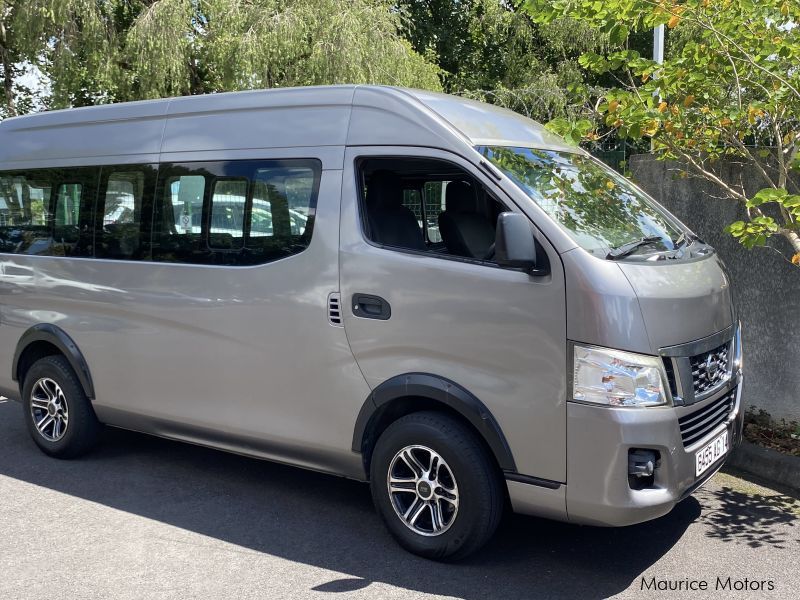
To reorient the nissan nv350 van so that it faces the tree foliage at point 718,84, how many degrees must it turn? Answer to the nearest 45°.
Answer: approximately 90° to its left

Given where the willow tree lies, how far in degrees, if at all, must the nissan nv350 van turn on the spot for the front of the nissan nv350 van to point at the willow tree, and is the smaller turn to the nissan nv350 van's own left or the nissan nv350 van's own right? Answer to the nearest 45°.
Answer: approximately 135° to the nissan nv350 van's own left

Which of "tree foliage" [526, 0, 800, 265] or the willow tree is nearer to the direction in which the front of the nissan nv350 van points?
the tree foliage

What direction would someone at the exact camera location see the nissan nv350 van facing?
facing the viewer and to the right of the viewer
